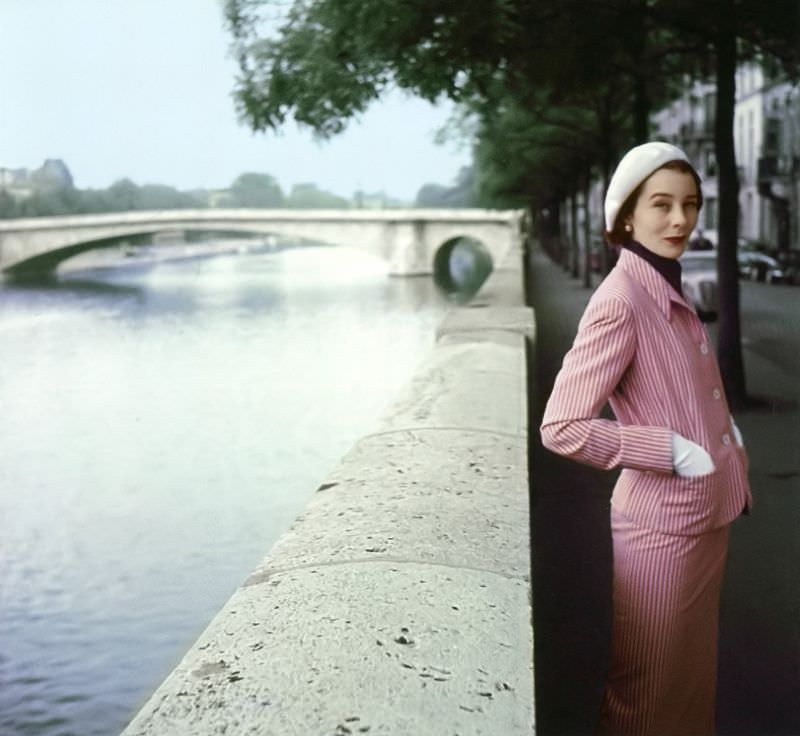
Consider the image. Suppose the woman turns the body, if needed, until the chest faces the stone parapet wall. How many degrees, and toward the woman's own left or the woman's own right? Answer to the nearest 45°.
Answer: approximately 90° to the woman's own right

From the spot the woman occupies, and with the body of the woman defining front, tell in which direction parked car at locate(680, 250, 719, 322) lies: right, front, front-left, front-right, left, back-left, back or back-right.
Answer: back-left

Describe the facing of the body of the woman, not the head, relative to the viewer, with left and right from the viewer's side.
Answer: facing the viewer and to the right of the viewer

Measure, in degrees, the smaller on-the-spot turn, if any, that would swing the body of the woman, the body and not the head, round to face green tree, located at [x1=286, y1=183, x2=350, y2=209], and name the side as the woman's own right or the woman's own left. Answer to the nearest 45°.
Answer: approximately 135° to the woman's own left

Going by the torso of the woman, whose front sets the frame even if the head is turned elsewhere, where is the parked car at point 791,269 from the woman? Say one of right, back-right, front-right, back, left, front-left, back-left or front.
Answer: back-left

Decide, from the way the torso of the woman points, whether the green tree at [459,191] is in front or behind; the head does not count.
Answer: behind
